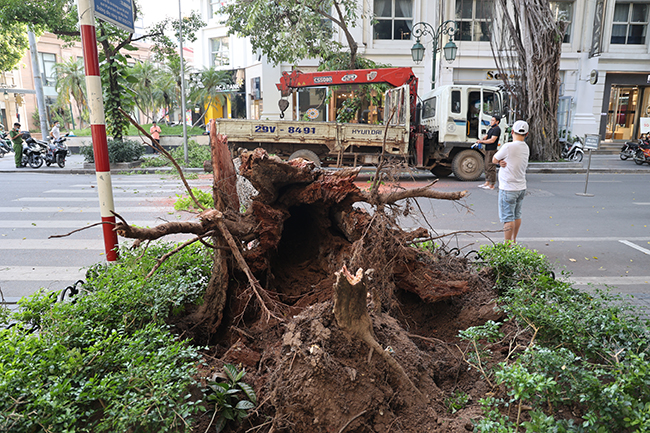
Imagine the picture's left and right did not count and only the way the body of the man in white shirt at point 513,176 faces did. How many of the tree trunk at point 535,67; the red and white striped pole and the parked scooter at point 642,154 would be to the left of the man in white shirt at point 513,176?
1

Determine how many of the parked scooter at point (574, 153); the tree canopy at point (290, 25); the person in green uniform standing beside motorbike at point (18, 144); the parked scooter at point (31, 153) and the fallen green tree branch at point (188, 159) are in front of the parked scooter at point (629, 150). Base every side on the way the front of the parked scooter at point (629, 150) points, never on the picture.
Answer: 5

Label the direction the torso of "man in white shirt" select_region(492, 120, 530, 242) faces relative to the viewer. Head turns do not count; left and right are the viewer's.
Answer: facing away from the viewer and to the left of the viewer

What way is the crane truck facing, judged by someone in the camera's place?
facing to the right of the viewer

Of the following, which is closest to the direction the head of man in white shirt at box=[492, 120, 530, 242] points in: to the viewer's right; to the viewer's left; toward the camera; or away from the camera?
away from the camera

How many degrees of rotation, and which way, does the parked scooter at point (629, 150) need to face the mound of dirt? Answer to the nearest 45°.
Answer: approximately 45° to its left

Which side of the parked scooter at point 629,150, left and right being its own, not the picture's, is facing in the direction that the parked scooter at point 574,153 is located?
front

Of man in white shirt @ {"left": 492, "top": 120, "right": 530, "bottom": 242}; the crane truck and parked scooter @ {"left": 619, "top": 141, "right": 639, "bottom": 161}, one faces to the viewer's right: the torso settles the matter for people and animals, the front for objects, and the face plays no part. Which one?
the crane truck

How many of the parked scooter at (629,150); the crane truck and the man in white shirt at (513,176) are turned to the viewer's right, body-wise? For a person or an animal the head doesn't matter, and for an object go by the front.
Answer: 1

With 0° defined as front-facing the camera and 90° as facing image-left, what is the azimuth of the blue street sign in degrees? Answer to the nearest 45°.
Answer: approximately 315°

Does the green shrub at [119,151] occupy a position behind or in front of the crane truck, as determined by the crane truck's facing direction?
behind

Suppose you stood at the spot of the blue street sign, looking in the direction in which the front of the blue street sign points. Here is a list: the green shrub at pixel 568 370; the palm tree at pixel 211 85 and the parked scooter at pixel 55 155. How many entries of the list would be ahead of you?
1
